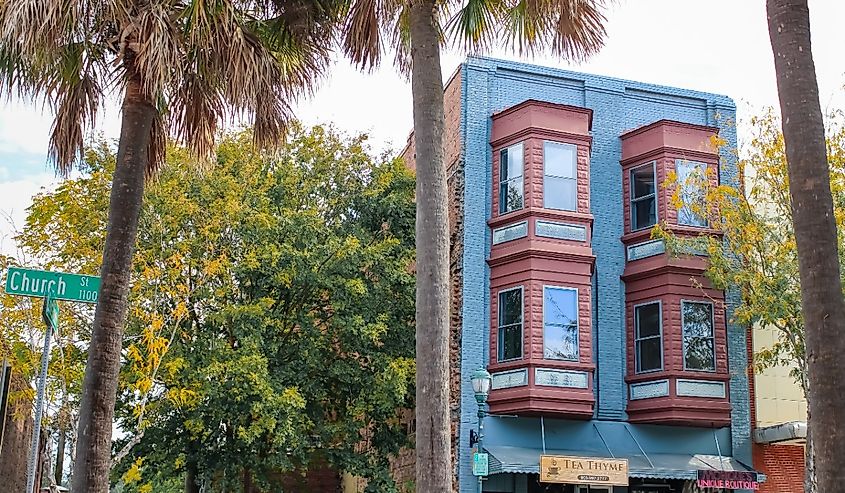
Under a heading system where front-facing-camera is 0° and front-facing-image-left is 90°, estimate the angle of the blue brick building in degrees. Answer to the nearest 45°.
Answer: approximately 315°

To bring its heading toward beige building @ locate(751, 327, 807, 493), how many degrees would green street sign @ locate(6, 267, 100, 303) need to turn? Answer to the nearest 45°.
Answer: approximately 135° to its left

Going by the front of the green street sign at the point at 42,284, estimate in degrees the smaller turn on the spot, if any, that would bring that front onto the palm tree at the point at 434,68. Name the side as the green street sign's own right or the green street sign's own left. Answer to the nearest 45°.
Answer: approximately 90° to the green street sign's own left

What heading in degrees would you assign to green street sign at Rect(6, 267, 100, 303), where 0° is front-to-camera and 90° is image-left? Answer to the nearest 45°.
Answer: approximately 0°

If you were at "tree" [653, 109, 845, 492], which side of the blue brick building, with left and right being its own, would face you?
front

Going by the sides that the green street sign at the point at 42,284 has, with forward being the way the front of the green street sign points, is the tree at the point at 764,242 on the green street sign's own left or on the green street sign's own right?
on the green street sign's own left

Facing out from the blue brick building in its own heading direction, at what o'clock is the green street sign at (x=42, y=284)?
The green street sign is roughly at 2 o'clock from the blue brick building.

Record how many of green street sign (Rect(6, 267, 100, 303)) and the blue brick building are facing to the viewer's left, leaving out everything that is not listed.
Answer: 0

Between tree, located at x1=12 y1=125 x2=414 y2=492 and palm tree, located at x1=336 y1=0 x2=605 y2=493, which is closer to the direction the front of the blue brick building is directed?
the palm tree

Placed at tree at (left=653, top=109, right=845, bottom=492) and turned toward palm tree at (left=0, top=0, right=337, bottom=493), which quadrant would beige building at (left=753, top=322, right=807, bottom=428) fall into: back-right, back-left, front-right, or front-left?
back-right
